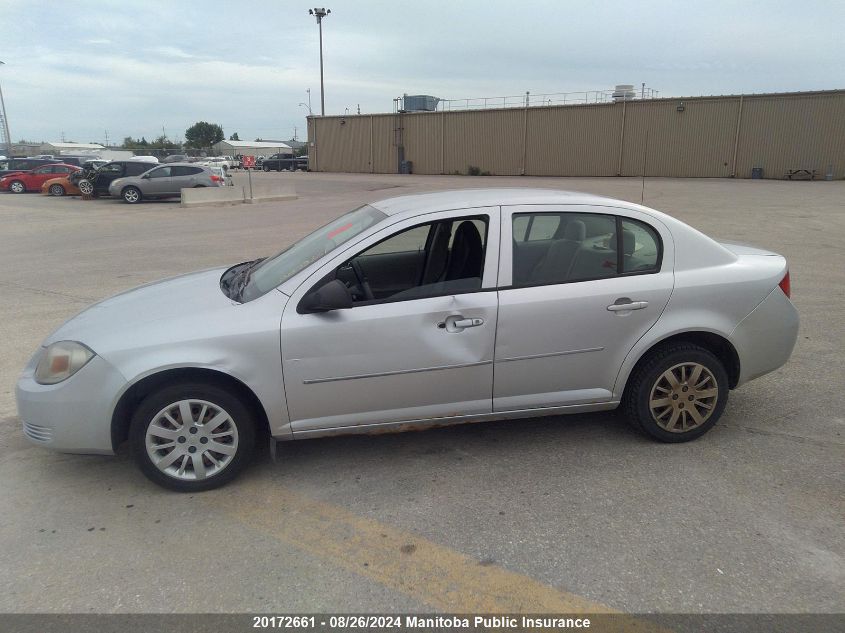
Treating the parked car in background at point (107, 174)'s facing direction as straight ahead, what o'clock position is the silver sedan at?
The silver sedan is roughly at 9 o'clock from the parked car in background.

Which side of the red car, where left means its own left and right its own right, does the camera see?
left

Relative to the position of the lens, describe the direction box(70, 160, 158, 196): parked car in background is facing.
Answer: facing to the left of the viewer

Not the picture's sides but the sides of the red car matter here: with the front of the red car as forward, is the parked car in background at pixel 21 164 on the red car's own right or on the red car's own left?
on the red car's own right

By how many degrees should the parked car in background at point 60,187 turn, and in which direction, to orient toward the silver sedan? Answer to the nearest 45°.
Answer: approximately 90° to its left

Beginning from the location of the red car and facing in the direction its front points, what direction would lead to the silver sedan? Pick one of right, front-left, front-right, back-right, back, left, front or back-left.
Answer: left

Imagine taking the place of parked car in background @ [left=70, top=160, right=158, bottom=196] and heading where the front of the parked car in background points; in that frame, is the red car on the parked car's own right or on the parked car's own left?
on the parked car's own right

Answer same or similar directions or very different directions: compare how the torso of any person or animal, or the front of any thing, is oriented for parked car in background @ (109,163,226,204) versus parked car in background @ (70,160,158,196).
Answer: same or similar directions

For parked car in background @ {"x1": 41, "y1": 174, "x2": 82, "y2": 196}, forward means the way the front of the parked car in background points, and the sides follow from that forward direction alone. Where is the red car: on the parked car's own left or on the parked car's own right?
on the parked car's own right

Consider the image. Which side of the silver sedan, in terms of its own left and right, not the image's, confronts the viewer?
left

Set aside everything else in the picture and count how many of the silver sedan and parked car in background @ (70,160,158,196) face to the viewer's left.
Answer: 2

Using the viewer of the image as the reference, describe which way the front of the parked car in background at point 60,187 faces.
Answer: facing to the left of the viewer

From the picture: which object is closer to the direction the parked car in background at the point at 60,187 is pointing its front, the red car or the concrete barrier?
the red car

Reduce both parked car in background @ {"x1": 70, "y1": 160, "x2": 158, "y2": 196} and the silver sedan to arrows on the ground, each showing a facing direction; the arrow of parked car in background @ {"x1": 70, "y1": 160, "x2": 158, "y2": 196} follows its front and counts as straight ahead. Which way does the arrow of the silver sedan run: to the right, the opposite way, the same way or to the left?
the same way

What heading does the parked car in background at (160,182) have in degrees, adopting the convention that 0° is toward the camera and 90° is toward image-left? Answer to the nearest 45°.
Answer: approximately 90°
